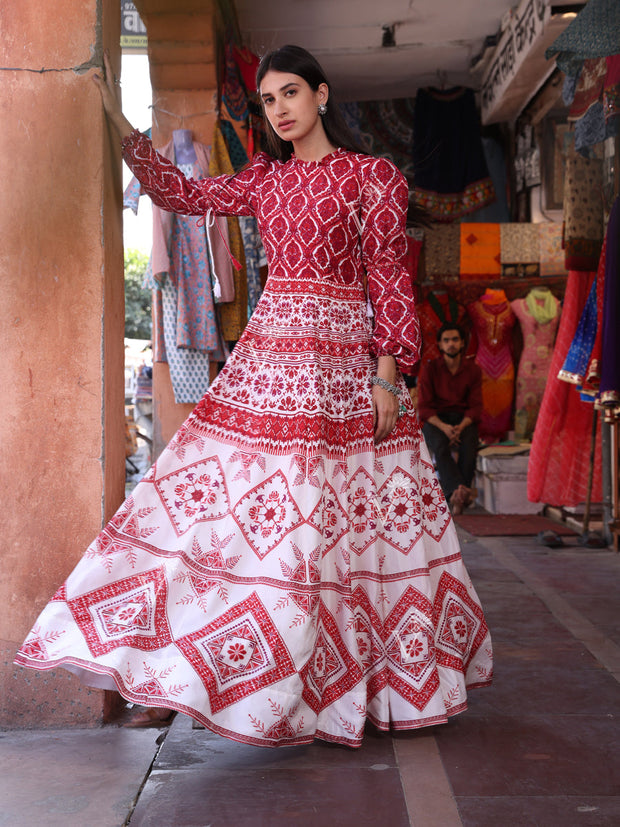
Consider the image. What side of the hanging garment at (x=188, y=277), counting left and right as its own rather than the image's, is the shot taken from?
front

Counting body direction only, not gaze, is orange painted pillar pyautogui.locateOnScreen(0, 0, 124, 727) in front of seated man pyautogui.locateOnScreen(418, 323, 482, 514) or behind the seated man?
in front

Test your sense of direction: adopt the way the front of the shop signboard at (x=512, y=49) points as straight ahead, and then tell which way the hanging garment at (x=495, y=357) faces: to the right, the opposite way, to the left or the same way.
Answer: to the left

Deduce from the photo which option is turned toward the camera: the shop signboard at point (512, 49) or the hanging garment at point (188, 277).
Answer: the hanging garment

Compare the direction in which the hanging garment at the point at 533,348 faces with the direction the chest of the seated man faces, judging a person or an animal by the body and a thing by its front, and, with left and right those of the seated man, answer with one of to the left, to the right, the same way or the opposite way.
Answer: the same way

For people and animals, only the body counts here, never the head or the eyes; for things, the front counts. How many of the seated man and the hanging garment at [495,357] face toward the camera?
2

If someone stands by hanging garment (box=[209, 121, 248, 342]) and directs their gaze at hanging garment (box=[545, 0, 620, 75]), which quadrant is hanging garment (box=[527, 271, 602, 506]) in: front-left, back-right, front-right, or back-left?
front-left

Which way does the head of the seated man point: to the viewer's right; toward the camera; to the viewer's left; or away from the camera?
toward the camera

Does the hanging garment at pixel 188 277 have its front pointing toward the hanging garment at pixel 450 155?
no

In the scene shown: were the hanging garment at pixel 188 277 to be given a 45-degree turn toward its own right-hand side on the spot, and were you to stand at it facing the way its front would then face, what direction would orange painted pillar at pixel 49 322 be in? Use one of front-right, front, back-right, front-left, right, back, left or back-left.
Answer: front-left

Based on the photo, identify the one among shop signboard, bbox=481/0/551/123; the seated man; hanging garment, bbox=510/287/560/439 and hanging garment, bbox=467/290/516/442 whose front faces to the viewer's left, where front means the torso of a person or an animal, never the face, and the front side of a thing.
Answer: the shop signboard

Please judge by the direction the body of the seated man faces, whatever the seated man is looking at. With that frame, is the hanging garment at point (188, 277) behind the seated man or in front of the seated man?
in front

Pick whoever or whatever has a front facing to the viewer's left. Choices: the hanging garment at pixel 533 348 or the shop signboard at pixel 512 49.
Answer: the shop signboard

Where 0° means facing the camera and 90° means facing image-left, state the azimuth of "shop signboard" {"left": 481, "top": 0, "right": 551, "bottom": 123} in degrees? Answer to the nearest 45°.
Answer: approximately 90°

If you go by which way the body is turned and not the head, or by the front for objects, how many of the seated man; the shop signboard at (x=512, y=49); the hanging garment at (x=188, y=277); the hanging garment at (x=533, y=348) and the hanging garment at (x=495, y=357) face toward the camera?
4
